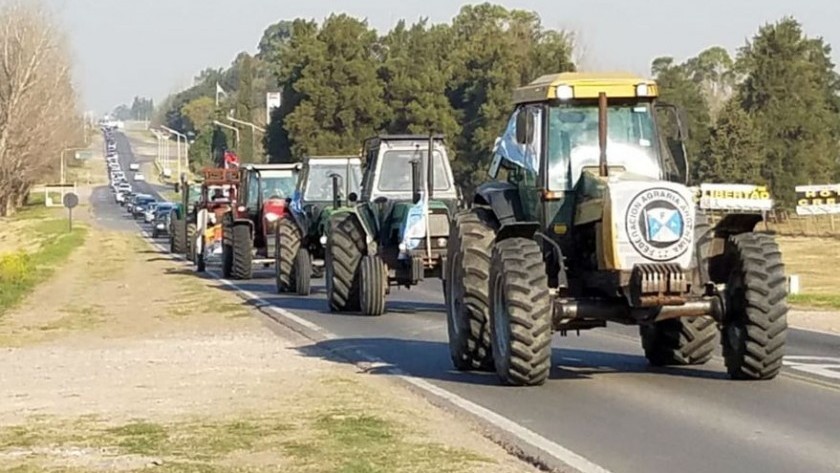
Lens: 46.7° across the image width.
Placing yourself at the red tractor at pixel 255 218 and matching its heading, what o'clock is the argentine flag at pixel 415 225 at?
The argentine flag is roughly at 1 o'clock from the red tractor.

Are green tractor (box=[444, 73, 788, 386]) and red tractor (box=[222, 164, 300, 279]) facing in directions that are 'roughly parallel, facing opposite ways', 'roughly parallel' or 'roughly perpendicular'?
roughly parallel

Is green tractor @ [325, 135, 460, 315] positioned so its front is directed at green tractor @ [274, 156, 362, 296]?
no

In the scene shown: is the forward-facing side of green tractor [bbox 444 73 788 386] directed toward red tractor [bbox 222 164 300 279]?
no

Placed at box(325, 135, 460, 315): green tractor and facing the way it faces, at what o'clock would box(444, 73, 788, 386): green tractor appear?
box(444, 73, 788, 386): green tractor is roughly at 1 o'clock from box(325, 135, 460, 315): green tractor.

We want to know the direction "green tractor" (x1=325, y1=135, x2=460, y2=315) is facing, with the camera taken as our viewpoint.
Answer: facing the viewer and to the right of the viewer

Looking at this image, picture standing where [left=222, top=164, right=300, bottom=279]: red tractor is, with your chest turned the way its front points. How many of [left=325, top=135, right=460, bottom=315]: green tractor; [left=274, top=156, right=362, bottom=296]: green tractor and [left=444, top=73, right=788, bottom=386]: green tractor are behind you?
0

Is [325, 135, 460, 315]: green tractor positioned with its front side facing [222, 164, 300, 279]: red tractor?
no

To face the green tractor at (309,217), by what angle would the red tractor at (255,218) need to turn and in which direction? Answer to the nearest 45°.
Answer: approximately 45° to its right

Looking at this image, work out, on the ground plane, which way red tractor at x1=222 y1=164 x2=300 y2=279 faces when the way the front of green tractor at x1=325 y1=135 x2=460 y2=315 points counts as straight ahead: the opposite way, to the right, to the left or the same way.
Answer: the same way

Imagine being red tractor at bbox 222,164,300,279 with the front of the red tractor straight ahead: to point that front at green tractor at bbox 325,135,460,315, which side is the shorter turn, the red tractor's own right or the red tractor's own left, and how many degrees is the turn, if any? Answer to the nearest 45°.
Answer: approximately 45° to the red tractor's own right

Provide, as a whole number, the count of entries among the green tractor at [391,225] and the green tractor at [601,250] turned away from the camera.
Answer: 0

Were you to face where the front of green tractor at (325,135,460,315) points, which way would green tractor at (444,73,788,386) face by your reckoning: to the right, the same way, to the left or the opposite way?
the same way

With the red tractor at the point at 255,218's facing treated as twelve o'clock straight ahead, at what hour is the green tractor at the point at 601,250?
The green tractor is roughly at 1 o'clock from the red tractor.
